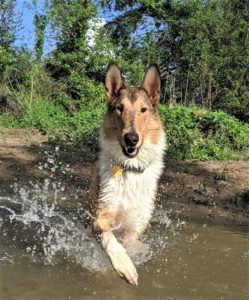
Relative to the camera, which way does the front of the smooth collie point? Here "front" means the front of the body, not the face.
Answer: toward the camera

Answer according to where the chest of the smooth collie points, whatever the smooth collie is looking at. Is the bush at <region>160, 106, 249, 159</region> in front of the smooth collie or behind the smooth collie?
behind
